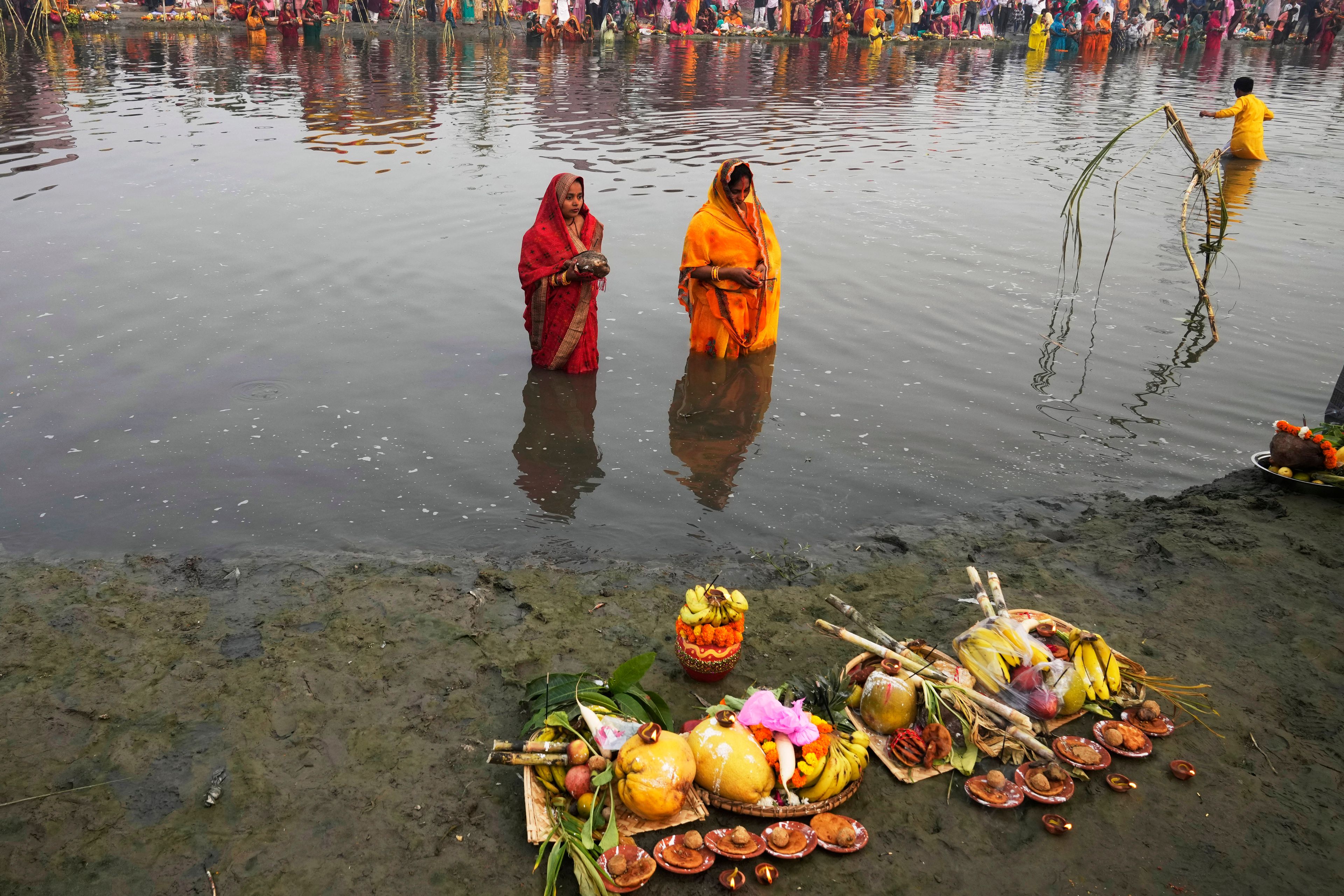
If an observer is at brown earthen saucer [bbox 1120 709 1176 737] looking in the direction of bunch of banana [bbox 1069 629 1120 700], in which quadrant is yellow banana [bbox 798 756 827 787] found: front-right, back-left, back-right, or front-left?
front-left

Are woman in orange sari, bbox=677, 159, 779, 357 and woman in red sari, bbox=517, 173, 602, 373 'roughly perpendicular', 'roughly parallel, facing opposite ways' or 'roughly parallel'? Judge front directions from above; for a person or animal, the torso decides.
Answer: roughly parallel

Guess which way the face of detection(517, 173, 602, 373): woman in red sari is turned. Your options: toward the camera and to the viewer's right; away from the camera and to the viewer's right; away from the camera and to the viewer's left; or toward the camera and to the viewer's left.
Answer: toward the camera and to the viewer's right

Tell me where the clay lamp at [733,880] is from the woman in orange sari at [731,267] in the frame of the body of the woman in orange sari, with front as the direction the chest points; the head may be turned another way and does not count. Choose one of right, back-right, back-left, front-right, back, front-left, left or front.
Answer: front-right

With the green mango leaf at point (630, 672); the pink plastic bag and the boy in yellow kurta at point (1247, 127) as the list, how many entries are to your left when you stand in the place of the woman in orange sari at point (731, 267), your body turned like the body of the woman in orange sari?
1

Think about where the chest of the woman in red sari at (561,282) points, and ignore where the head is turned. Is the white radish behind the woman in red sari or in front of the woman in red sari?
in front

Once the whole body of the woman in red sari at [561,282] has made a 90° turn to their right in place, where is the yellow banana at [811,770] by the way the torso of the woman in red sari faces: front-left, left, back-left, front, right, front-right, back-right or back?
front-left

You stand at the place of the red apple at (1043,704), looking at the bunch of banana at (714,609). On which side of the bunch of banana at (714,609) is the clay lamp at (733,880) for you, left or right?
left

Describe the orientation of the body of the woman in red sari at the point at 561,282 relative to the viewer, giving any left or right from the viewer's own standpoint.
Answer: facing the viewer and to the right of the viewer

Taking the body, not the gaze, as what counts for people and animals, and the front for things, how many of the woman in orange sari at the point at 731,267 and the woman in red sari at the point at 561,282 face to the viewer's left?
0

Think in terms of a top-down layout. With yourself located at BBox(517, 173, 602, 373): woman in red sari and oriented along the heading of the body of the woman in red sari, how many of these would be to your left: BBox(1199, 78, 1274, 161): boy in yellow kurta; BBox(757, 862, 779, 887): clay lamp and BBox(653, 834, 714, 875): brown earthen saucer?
1
